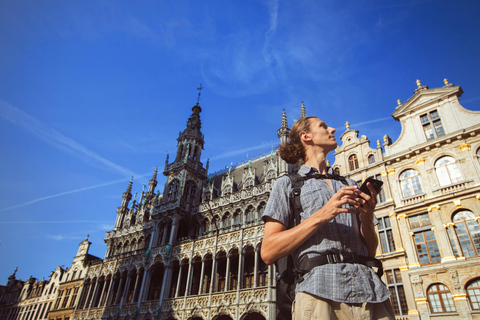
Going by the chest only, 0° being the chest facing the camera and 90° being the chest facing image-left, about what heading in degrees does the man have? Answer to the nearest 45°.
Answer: approximately 315°

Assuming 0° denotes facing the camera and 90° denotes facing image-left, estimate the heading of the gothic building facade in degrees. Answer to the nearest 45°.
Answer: approximately 45°

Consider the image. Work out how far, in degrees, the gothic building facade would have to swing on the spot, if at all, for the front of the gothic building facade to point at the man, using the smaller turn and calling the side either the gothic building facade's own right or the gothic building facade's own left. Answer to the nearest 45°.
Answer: approximately 45° to the gothic building facade's own left

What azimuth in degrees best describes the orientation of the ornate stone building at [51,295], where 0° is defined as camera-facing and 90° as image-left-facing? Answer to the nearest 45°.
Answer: approximately 45°

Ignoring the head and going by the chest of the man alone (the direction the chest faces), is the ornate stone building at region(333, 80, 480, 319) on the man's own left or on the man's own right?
on the man's own left

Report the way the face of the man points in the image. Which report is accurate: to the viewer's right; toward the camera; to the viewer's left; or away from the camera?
to the viewer's right
